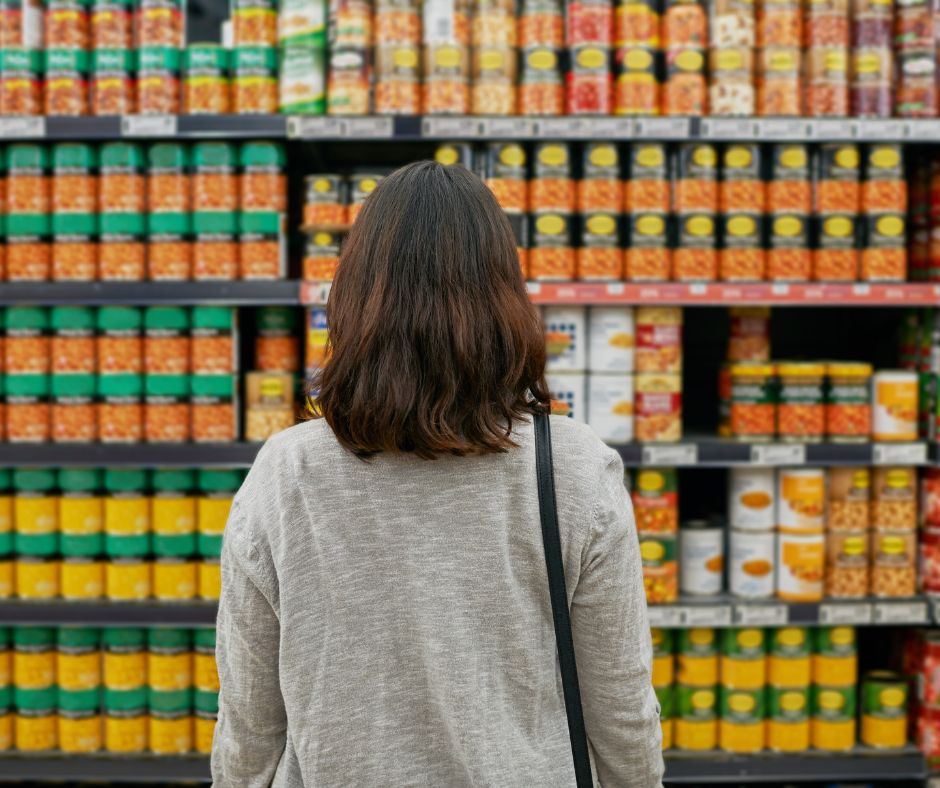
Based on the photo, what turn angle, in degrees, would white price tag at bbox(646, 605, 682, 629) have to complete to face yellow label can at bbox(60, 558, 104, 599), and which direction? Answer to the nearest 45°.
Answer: approximately 90° to its right

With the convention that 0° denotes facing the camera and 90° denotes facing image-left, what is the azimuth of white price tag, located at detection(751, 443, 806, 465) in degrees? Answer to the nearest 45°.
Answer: approximately 0°

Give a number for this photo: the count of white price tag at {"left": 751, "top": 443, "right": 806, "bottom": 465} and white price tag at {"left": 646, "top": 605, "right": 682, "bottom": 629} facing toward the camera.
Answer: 2

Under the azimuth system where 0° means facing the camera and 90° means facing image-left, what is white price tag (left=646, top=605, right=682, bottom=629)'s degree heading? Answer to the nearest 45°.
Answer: approximately 0°
